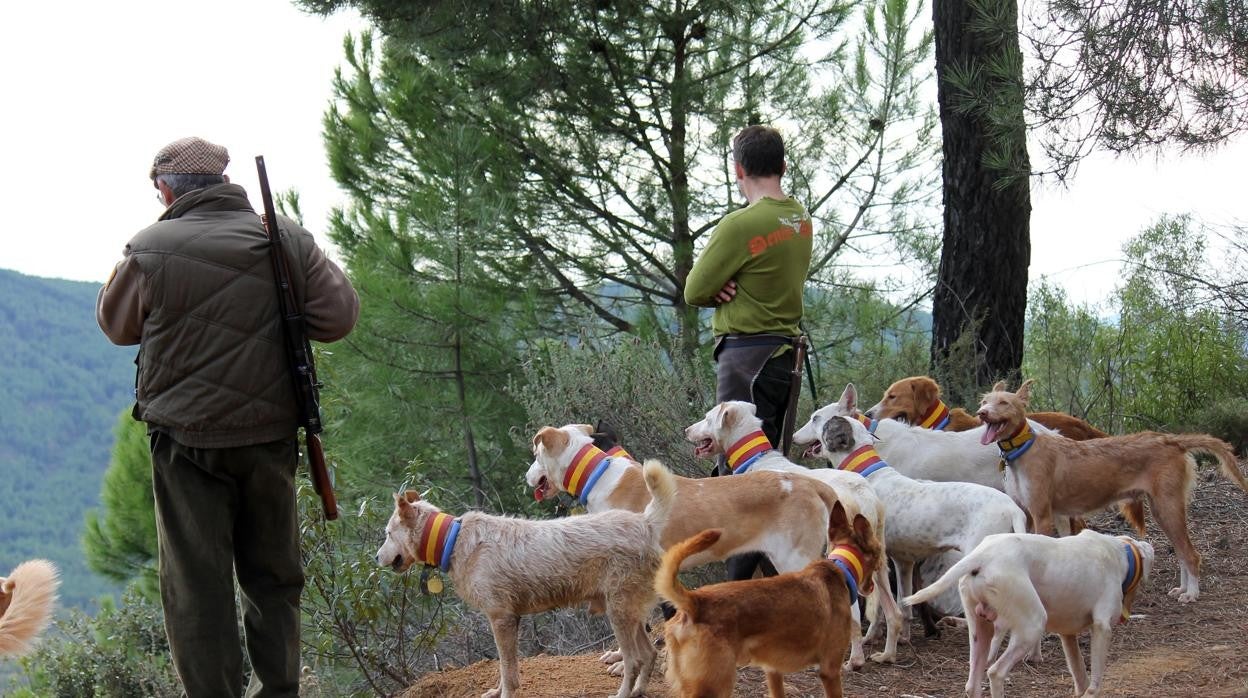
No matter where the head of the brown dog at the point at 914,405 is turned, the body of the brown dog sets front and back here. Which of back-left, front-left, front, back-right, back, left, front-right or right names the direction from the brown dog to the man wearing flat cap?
front-left

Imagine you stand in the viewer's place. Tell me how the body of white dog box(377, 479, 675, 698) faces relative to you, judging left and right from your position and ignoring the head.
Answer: facing to the left of the viewer

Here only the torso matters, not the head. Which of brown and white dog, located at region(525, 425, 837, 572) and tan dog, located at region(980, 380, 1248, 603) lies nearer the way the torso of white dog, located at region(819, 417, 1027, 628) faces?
the brown and white dog

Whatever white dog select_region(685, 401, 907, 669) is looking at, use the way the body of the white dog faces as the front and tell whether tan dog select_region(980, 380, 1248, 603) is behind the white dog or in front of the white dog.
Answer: behind

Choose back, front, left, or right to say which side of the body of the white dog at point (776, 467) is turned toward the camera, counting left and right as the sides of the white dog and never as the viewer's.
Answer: left

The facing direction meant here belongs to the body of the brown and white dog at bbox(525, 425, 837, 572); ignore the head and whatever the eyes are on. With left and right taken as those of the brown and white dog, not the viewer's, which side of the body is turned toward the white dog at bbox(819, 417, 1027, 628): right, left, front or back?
back

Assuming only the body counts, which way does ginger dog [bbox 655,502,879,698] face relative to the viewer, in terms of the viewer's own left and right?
facing away from the viewer and to the right of the viewer

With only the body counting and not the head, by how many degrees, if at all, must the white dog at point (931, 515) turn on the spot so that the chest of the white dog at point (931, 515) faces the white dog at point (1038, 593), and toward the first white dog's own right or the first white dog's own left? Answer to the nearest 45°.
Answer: approximately 135° to the first white dog's own left

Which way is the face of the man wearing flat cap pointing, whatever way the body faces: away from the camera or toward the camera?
away from the camera

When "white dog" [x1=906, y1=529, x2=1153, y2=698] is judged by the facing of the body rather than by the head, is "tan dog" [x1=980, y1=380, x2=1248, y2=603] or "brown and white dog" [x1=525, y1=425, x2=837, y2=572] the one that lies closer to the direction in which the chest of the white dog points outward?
the tan dog

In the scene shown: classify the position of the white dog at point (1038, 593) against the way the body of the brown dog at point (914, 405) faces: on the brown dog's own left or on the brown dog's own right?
on the brown dog's own left

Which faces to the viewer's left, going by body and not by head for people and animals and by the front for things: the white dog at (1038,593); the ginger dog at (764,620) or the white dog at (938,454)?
the white dog at (938,454)

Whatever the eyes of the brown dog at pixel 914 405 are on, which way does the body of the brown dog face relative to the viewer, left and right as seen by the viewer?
facing to the left of the viewer

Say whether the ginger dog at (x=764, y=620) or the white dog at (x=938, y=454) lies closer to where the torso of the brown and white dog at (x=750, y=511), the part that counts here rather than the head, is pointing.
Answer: the ginger dog

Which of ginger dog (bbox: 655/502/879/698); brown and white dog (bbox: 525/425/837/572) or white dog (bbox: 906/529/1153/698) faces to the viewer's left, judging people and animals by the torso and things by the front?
the brown and white dog

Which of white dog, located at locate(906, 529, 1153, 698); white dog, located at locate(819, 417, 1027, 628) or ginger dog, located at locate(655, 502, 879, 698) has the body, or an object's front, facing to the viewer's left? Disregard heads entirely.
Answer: white dog, located at locate(819, 417, 1027, 628)
